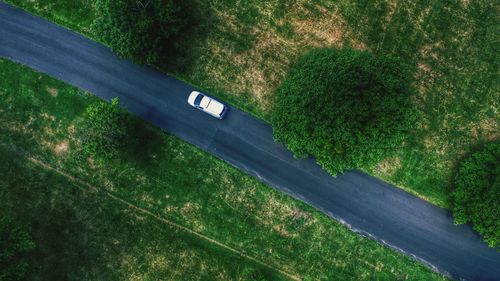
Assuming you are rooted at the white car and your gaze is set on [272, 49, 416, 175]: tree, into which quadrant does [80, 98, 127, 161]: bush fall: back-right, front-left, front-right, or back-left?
back-right

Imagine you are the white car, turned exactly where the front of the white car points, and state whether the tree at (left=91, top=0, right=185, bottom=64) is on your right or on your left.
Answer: on your right
